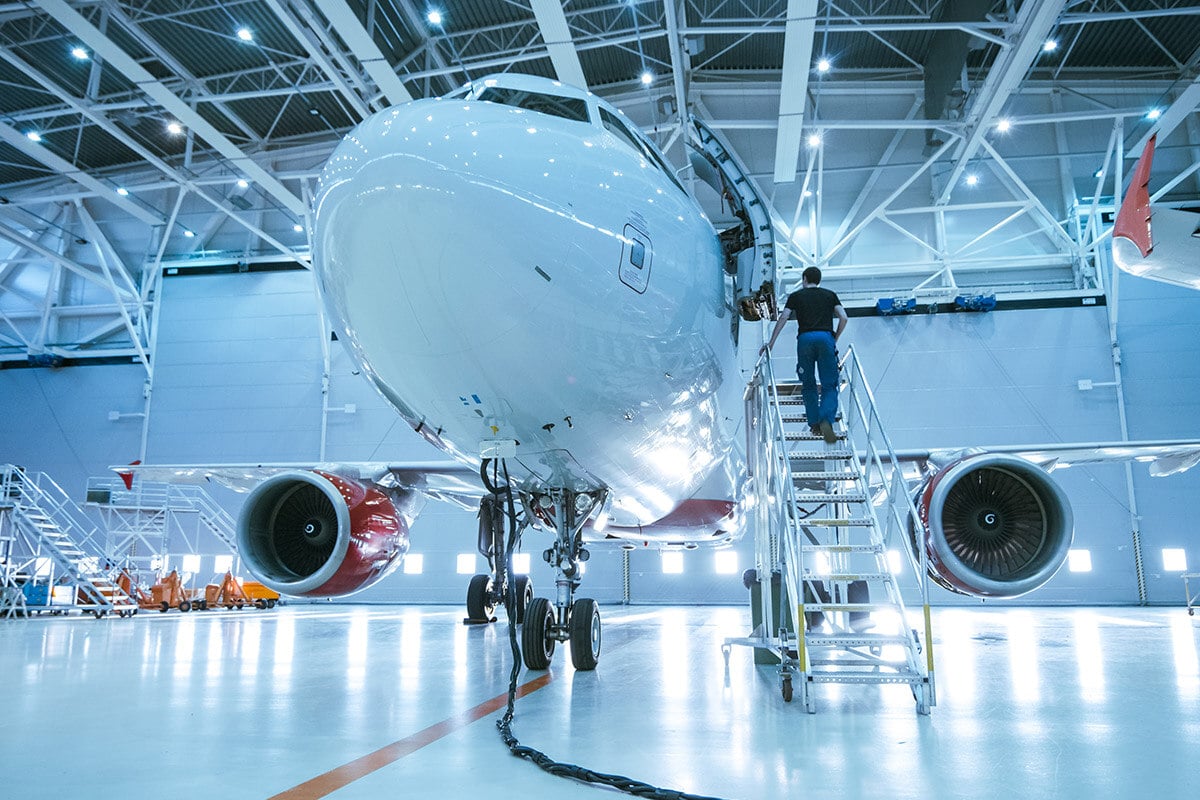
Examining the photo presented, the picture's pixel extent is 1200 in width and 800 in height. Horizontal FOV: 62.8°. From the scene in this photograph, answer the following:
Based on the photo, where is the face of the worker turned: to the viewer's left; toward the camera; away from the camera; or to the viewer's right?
away from the camera

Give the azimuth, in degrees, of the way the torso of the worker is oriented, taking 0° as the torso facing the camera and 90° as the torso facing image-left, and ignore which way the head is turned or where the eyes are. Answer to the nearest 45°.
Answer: approximately 180°

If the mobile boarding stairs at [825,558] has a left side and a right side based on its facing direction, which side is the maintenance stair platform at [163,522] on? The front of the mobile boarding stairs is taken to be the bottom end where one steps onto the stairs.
on its right

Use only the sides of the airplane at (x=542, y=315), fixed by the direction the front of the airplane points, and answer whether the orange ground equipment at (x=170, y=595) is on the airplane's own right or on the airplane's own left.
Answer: on the airplane's own right

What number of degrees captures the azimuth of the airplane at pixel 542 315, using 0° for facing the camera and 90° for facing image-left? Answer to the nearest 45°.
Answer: approximately 45°

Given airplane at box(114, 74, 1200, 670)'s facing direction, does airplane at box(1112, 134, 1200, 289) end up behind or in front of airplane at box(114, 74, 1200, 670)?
behind

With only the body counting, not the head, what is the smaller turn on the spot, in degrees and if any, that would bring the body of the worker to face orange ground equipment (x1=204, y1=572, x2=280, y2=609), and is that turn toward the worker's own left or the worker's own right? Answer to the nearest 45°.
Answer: approximately 45° to the worker's own left

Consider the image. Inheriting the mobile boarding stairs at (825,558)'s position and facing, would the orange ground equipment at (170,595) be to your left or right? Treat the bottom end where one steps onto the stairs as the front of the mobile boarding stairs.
on your right

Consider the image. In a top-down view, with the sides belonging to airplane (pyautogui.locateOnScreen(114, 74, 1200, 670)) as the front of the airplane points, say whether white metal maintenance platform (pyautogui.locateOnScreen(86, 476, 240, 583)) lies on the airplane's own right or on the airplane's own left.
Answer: on the airplane's own right

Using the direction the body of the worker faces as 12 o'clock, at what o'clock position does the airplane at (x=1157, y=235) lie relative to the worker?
The airplane is roughly at 2 o'clock from the worker.

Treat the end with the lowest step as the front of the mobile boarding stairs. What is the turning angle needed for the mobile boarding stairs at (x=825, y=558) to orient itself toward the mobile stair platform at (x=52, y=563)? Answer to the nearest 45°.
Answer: approximately 135° to its right
